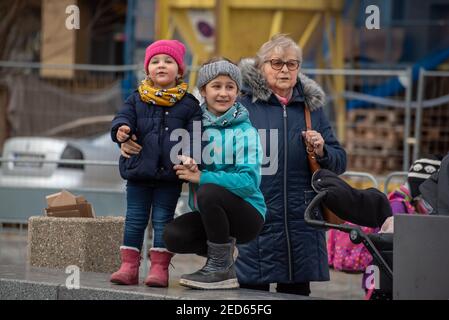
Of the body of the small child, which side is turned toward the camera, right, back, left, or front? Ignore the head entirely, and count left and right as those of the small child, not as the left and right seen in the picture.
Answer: front

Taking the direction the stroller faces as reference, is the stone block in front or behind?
behind

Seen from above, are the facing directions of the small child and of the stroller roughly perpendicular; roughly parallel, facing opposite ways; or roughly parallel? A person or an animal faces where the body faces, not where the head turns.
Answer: roughly perpendicular

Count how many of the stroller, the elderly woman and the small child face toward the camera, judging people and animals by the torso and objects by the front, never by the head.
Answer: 2

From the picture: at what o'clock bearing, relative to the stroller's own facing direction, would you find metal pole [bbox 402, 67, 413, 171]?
The metal pole is roughly at 9 o'clock from the stroller.

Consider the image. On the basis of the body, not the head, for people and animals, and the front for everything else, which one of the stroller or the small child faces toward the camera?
the small child

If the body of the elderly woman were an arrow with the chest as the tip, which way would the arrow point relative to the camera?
toward the camera

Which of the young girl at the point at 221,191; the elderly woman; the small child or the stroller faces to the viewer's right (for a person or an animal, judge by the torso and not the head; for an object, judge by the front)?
the stroller

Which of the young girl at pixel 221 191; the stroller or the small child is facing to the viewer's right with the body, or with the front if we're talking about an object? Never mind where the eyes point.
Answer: the stroller

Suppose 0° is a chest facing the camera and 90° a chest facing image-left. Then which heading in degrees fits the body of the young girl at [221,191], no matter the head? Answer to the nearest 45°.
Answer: approximately 45°

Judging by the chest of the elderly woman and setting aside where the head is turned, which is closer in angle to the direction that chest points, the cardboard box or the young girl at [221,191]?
the young girl

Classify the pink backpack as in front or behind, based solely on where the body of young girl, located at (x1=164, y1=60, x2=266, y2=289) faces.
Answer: behind

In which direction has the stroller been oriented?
to the viewer's right
